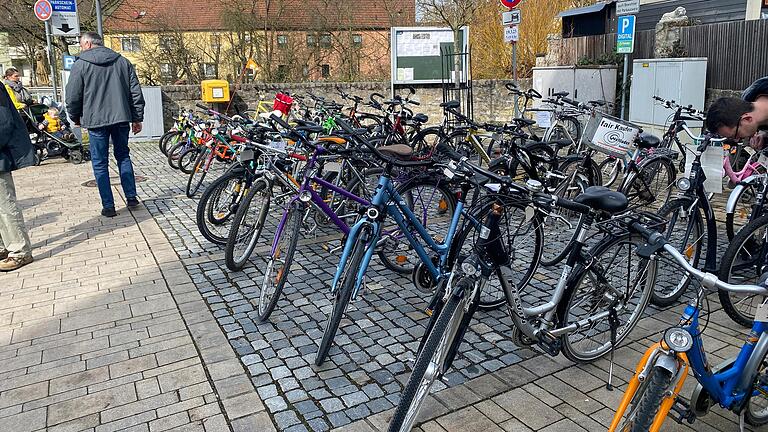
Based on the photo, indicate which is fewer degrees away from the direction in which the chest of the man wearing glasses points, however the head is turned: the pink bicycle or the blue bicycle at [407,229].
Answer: the blue bicycle

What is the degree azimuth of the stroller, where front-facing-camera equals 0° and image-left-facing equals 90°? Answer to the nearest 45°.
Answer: approximately 315°

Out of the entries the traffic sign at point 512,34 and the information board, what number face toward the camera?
2

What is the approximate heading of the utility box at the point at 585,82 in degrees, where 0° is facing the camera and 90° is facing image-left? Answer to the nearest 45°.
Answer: approximately 0°

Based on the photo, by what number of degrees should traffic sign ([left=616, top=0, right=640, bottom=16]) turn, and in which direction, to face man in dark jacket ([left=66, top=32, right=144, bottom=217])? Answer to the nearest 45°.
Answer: approximately 45° to its right

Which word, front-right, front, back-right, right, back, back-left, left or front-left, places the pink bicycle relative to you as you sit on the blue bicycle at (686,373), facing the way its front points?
back-right

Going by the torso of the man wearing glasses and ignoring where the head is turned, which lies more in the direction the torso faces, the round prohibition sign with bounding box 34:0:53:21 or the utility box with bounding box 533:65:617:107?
the round prohibition sign

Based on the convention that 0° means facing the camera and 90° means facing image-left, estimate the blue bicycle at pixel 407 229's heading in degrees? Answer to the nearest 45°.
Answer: approximately 45°

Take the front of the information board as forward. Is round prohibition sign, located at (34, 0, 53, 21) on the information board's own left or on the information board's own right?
on the information board's own right
